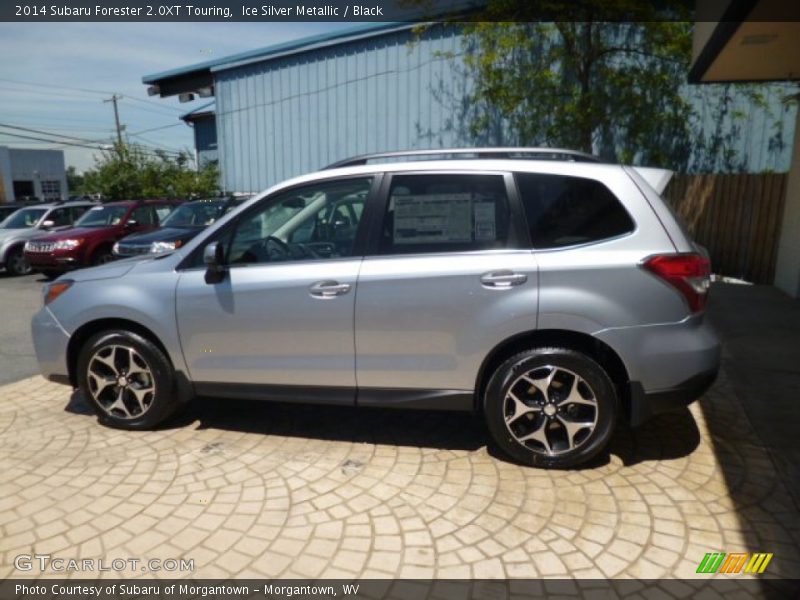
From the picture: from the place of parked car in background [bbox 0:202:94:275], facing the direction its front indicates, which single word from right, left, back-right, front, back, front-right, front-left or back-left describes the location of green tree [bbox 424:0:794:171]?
left

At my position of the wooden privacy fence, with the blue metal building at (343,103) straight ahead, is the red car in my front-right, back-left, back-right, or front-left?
front-left

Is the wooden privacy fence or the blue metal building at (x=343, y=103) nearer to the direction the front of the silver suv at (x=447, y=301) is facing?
the blue metal building

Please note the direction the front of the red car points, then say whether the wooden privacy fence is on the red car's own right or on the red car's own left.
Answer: on the red car's own left

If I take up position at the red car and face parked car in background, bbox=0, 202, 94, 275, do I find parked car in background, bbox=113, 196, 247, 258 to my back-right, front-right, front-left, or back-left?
back-right

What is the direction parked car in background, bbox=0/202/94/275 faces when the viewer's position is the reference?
facing the viewer and to the left of the viewer

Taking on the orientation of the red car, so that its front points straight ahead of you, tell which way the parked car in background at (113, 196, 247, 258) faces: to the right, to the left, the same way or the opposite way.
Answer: the same way

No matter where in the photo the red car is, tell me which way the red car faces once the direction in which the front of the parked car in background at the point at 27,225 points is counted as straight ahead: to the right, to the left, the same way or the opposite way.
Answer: the same way

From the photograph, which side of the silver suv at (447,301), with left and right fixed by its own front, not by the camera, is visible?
left

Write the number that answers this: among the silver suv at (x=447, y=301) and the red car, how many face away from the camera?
0

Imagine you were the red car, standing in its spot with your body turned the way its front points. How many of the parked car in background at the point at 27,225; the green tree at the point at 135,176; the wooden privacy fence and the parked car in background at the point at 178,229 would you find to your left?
2

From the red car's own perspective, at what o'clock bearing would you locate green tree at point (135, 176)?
The green tree is roughly at 5 o'clock from the red car.

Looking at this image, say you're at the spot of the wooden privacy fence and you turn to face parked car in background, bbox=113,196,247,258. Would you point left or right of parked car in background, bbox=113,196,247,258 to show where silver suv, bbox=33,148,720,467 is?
left

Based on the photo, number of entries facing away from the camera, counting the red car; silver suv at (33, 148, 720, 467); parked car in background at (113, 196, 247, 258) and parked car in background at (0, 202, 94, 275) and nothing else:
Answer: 0

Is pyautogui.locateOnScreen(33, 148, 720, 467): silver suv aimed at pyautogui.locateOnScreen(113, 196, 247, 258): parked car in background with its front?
no

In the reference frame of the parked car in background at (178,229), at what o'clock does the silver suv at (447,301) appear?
The silver suv is roughly at 10 o'clock from the parked car in background.

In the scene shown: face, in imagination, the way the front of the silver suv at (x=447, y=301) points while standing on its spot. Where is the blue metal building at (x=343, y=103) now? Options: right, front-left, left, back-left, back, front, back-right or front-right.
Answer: right

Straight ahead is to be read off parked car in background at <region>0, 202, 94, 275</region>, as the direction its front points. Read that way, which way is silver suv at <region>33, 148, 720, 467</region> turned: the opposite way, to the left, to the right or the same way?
to the right

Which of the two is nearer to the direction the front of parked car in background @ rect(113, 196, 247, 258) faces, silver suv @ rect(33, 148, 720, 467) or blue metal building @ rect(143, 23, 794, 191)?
the silver suv

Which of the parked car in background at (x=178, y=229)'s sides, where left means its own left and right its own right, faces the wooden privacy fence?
left
